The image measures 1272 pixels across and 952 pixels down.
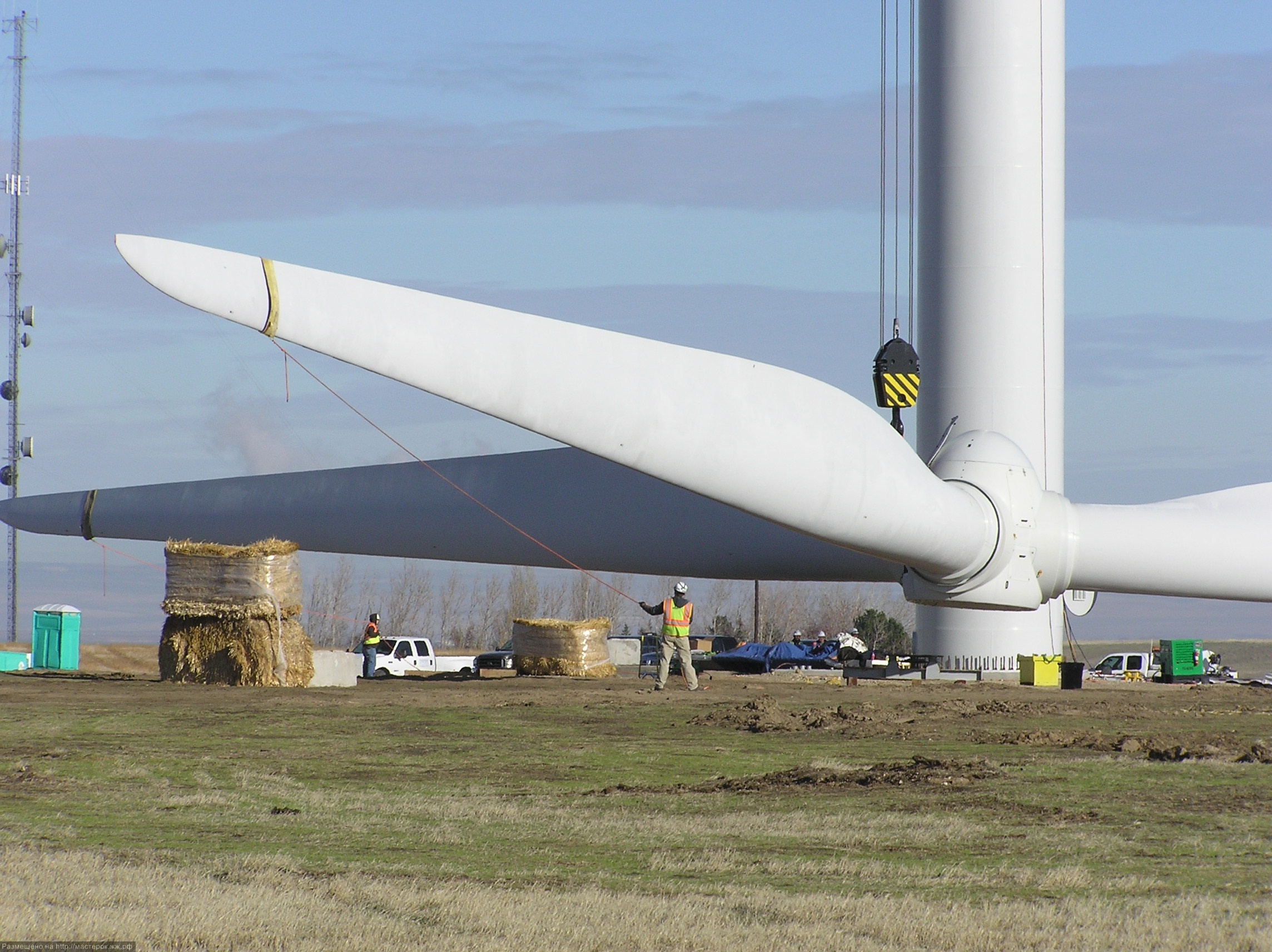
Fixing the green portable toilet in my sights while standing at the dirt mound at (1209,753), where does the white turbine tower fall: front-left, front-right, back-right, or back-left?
front-right

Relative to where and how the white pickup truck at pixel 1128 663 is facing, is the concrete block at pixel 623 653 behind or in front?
in front

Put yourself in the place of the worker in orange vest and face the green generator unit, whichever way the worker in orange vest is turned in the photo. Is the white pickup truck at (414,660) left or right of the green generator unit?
left

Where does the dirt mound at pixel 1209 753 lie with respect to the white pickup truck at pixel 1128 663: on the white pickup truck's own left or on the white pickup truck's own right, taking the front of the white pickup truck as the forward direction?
on the white pickup truck's own left

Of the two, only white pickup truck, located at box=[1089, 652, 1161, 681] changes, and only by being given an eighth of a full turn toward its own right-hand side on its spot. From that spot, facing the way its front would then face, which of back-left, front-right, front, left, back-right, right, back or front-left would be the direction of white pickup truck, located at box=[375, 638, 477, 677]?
left

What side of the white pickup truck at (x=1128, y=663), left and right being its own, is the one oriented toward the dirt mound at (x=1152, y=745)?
left

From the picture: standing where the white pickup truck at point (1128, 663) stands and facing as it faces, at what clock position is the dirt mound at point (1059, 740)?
The dirt mound is roughly at 9 o'clock from the white pickup truck.

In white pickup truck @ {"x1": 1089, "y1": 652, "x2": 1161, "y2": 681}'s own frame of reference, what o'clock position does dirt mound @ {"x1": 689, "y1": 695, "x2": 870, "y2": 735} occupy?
The dirt mound is roughly at 9 o'clock from the white pickup truck.

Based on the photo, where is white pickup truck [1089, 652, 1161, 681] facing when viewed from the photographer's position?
facing to the left of the viewer

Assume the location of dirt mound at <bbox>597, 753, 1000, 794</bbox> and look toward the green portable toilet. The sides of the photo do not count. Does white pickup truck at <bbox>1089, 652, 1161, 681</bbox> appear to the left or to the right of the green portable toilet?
right
